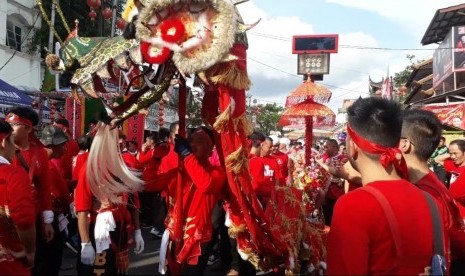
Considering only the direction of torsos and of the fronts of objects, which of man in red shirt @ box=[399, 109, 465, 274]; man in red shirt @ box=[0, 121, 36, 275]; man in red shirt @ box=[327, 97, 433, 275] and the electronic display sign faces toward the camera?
the electronic display sign

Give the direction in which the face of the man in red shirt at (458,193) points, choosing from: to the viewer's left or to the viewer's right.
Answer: to the viewer's left

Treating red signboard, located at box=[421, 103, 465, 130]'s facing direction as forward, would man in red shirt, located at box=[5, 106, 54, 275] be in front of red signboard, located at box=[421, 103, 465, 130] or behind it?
in front

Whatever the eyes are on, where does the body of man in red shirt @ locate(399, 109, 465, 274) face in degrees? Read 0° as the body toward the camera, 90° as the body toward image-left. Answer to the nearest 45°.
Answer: approximately 135°

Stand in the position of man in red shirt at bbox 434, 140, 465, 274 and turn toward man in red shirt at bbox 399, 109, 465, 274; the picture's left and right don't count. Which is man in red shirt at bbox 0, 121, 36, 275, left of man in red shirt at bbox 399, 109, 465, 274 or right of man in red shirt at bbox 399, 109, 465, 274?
right

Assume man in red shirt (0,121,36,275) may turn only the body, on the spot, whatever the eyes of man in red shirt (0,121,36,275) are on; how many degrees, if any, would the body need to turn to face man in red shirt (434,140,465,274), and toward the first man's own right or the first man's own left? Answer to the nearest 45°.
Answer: approximately 45° to the first man's own right

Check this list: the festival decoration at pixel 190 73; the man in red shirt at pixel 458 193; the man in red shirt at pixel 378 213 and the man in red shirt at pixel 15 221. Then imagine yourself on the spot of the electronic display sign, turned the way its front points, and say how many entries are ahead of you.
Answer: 4

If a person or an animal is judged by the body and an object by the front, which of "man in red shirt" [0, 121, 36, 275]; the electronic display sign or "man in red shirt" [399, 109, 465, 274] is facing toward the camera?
the electronic display sign

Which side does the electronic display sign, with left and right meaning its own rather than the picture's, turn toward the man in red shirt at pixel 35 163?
front

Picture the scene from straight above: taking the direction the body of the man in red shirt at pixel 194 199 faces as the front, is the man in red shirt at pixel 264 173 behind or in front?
behind

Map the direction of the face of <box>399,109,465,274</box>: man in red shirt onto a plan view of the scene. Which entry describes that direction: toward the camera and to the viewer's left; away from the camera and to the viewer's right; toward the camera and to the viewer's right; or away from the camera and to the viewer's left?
away from the camera and to the viewer's left
